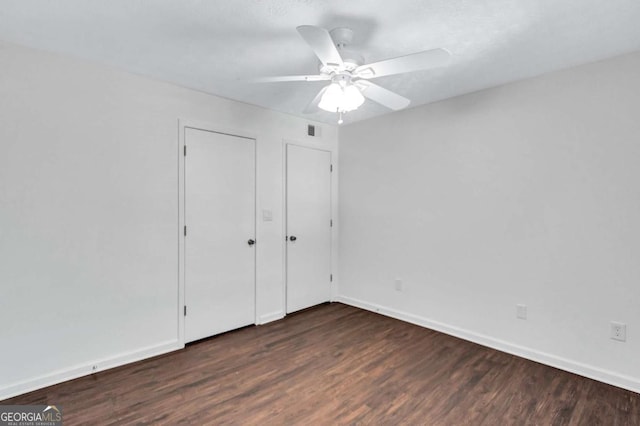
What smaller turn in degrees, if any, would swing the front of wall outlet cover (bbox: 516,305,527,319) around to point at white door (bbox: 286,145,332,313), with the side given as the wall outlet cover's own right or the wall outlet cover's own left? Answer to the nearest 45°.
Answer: approximately 90° to the wall outlet cover's own right

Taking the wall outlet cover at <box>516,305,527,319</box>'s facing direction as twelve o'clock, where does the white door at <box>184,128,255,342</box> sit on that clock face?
The white door is roughly at 2 o'clock from the wall outlet cover.

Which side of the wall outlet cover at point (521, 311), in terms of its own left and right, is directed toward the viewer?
front

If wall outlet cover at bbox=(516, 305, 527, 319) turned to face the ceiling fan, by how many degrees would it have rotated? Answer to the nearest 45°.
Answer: approximately 45° to its right

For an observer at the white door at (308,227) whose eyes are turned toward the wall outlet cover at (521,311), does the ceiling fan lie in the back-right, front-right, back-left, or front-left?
front-right

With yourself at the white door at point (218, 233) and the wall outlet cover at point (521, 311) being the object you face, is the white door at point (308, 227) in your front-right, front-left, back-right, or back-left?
front-left

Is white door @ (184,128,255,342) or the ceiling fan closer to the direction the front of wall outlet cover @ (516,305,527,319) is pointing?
the ceiling fan

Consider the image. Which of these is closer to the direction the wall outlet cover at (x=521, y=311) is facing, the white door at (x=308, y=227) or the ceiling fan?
the ceiling fan
